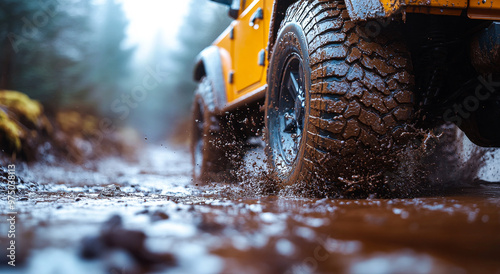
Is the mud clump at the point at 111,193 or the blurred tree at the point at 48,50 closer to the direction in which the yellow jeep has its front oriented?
the blurred tree

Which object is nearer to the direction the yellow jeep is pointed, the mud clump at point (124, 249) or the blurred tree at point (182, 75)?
the blurred tree

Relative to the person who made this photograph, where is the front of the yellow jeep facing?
facing away from the viewer and to the left of the viewer

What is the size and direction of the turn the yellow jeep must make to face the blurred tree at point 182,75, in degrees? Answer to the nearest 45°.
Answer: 0° — it already faces it

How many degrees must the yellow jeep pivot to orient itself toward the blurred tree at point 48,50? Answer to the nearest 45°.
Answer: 0° — it already faces it

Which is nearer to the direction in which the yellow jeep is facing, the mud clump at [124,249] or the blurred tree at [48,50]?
the blurred tree

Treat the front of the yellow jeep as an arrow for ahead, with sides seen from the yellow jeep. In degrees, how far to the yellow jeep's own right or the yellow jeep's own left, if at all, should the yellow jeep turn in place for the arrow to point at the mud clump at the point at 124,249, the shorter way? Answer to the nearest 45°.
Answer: approximately 90° to the yellow jeep's own left
